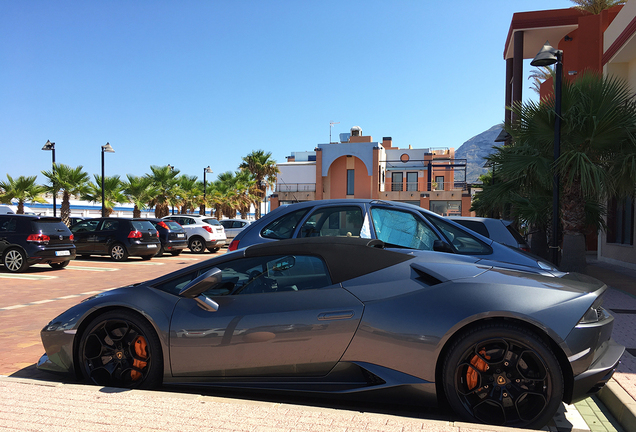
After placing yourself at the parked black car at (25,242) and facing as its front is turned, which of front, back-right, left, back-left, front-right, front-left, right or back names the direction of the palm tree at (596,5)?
back-right

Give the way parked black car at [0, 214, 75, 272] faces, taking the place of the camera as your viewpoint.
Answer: facing away from the viewer and to the left of the viewer

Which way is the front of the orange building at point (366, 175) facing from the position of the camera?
facing the viewer

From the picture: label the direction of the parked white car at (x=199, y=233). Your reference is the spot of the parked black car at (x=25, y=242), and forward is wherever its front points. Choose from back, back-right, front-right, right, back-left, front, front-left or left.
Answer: right

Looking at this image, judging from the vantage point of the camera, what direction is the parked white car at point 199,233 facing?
facing away from the viewer and to the left of the viewer

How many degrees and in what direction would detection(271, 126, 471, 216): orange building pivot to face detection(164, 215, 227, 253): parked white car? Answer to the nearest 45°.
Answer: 0° — it already faces it

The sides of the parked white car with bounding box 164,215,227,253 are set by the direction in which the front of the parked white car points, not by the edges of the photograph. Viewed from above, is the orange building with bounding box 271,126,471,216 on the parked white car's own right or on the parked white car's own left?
on the parked white car's own right

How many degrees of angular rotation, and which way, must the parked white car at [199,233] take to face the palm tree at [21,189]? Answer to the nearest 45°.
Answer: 0° — it already faces it

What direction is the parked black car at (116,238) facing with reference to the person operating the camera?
facing away from the viewer and to the left of the viewer

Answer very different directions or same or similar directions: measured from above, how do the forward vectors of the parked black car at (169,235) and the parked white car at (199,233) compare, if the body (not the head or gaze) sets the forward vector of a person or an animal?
same or similar directions

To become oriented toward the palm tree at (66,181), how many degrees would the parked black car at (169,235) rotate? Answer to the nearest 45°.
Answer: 0° — it already faces it

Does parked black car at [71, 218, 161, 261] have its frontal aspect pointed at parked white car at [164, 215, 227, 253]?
no

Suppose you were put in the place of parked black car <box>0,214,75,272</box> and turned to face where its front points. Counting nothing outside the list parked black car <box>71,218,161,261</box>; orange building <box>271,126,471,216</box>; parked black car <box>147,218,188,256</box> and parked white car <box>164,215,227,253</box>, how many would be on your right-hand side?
4

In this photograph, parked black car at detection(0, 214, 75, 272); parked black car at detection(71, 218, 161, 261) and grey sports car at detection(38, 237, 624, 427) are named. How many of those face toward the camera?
0

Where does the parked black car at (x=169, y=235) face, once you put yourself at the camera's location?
facing away from the viewer and to the left of the viewer

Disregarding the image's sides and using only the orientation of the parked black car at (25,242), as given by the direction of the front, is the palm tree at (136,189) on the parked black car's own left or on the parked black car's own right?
on the parked black car's own right

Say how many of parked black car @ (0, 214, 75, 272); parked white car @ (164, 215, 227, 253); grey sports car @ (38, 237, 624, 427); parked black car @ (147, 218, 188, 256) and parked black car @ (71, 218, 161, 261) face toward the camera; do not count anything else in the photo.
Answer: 0

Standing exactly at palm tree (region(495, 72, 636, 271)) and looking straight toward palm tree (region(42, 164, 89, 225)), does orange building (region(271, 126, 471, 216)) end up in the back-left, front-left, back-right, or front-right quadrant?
front-right

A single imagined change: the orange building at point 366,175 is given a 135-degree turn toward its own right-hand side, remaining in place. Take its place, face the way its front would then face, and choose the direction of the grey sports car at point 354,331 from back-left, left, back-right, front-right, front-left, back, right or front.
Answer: back-left

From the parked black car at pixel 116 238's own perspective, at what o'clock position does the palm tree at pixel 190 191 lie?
The palm tree is roughly at 2 o'clock from the parked black car.
